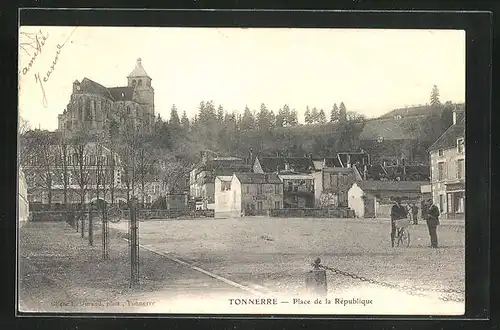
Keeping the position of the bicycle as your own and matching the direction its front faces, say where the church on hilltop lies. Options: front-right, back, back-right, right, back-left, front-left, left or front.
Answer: back-right

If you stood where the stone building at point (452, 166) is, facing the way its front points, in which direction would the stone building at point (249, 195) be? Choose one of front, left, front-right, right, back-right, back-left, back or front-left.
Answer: front-right

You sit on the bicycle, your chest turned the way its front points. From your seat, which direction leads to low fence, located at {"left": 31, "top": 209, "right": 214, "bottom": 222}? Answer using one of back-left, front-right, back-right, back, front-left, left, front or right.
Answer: back-right

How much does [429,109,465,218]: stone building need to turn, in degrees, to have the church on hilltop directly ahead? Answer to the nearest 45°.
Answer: approximately 45° to its right

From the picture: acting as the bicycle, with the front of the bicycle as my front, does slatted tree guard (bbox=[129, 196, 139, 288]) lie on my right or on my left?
on my right

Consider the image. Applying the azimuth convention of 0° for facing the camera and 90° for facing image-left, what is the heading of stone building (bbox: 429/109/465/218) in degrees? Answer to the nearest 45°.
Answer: approximately 45°

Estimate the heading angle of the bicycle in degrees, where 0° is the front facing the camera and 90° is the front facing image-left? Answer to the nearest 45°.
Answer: approximately 315°
